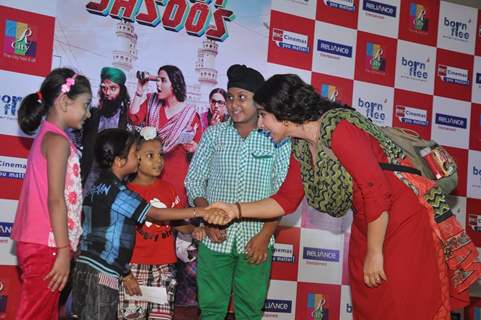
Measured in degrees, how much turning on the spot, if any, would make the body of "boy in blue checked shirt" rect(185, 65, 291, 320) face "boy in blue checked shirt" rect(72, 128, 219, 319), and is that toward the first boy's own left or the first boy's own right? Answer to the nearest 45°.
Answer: approximately 45° to the first boy's own right

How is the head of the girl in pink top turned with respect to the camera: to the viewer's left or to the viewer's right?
to the viewer's right

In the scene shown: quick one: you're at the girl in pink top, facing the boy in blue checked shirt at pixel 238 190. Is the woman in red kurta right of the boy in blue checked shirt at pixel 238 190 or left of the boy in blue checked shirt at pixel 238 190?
right

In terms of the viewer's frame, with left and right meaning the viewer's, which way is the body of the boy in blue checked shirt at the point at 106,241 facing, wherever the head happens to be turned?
facing away from the viewer and to the right of the viewer

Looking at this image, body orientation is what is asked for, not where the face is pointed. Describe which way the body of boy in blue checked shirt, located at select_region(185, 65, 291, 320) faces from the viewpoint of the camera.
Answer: toward the camera

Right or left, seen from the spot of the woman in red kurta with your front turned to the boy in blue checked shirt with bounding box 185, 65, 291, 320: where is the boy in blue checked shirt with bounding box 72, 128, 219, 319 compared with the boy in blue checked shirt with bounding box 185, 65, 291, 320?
left

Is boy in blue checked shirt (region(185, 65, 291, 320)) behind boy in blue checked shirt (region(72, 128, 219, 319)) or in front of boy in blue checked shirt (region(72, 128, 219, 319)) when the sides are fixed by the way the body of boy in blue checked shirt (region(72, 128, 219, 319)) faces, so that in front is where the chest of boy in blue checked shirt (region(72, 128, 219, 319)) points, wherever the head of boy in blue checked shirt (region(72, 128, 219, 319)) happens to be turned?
in front

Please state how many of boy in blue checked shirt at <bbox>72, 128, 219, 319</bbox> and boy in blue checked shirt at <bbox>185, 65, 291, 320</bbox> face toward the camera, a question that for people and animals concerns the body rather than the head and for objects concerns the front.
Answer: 1
